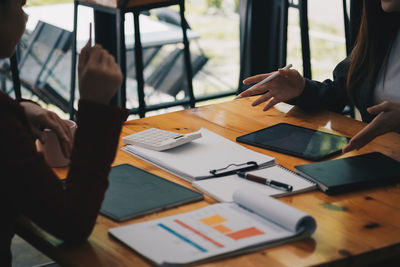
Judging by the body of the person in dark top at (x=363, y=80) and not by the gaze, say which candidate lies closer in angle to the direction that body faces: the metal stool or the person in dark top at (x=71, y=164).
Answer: the person in dark top

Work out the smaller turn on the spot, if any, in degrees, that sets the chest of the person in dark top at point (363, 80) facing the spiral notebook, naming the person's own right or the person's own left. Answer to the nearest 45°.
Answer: approximately 45° to the person's own left

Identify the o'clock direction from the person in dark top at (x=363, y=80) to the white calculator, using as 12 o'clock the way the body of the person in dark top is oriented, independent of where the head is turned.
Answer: The white calculator is roughly at 12 o'clock from the person in dark top.

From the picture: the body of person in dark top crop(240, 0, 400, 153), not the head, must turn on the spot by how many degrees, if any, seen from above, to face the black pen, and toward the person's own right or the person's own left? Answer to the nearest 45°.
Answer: approximately 45° to the person's own left

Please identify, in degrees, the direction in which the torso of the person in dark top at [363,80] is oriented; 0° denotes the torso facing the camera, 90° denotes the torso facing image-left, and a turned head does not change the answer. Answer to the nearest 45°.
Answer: approximately 45°

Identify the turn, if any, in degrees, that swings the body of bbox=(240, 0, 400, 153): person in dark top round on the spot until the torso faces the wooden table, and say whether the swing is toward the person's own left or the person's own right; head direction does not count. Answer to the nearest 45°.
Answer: approximately 45° to the person's own left

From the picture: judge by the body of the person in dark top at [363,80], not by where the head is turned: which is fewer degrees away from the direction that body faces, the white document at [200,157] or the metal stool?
the white document
